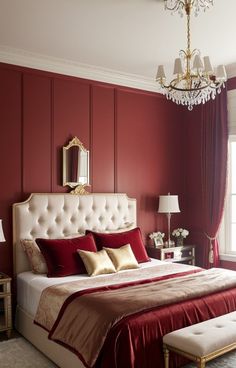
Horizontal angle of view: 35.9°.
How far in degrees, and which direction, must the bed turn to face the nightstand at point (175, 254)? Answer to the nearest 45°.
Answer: approximately 90° to its left

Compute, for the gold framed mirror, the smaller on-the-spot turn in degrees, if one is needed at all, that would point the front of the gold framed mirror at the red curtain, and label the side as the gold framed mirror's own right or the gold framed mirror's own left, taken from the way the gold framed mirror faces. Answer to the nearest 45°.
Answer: approximately 45° to the gold framed mirror's own left

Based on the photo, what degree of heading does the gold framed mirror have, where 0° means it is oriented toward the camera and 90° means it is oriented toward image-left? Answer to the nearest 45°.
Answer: approximately 315°

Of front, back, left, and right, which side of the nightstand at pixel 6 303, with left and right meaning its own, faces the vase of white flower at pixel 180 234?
left

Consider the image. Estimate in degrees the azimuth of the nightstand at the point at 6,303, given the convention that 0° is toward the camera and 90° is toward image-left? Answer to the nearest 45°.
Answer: approximately 315°

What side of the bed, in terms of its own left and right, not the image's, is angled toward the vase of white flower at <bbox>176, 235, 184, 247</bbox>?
left

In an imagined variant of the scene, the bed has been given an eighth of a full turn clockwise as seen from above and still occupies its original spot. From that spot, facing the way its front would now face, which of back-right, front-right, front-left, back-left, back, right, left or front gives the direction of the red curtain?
back-left
